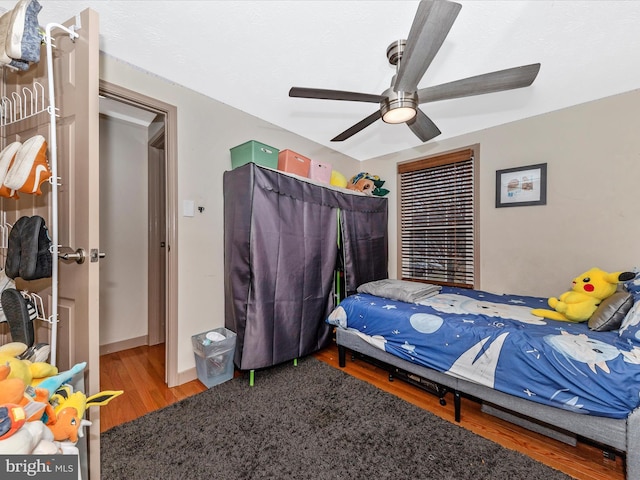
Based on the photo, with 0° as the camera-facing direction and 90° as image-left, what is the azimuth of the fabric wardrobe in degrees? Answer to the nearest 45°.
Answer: approximately 315°

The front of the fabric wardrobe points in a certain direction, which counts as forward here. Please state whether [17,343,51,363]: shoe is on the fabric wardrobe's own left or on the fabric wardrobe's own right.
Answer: on the fabric wardrobe's own right

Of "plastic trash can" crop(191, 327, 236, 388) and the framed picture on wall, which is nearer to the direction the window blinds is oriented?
the plastic trash can

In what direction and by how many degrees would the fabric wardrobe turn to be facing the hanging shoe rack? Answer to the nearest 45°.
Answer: approximately 90° to its right

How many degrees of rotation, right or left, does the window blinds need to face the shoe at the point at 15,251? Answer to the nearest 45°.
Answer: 0° — it already faces it

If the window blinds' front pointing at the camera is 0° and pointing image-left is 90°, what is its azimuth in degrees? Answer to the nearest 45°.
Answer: approximately 45°

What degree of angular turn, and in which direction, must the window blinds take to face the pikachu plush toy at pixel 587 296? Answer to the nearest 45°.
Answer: approximately 90° to its left

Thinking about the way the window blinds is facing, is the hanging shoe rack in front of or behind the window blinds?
in front

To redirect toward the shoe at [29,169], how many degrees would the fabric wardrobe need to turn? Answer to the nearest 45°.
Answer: approximately 90° to its right

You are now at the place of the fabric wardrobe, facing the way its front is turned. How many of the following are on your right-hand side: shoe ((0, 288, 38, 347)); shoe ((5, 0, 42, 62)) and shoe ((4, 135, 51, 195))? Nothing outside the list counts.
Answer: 3

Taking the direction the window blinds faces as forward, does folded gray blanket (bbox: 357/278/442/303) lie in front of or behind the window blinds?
in front

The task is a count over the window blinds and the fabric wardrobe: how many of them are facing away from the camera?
0
